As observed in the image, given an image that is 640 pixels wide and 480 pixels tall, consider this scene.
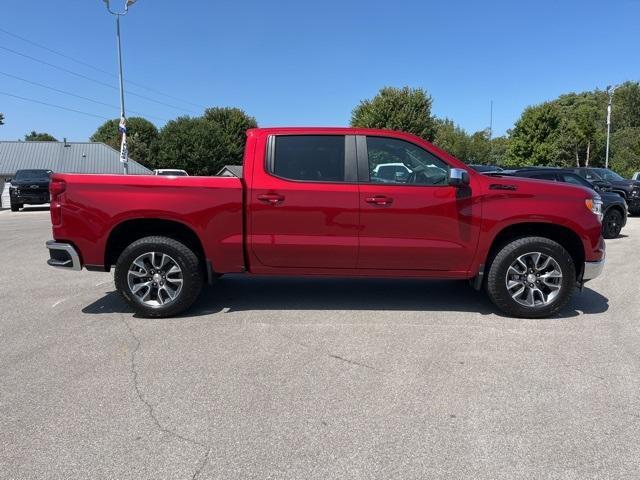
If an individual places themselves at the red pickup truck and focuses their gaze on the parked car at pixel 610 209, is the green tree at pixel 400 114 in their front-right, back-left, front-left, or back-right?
front-left

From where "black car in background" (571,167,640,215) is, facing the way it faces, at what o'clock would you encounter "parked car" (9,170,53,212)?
The parked car is roughly at 4 o'clock from the black car in background.

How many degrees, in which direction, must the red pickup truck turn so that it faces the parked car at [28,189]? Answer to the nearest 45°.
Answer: approximately 135° to its left

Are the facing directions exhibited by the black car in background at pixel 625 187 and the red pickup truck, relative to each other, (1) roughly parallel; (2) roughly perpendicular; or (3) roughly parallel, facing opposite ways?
roughly perpendicular

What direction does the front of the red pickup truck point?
to the viewer's right

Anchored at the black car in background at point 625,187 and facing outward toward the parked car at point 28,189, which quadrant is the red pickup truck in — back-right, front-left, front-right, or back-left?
front-left

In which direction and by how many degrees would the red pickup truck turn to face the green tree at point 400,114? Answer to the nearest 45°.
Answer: approximately 90° to its left

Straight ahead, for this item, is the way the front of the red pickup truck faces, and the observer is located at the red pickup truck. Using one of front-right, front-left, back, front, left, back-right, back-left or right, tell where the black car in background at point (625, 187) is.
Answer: front-left

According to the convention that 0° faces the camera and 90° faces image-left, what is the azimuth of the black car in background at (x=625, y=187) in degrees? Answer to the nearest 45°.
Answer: approximately 315°

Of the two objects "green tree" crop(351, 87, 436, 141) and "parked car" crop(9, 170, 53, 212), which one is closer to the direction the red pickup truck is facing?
the green tree

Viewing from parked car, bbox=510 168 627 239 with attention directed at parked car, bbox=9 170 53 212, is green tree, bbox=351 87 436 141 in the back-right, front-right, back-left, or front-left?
front-right

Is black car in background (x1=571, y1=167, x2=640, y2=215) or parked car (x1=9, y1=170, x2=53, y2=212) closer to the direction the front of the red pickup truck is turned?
the black car in background
